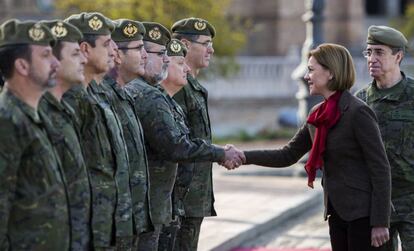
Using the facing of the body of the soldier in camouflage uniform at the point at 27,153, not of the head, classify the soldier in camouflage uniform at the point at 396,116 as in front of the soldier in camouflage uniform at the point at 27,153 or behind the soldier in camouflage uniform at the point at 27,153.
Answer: in front

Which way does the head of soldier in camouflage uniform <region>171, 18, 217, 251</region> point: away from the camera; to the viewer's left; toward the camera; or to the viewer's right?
to the viewer's right

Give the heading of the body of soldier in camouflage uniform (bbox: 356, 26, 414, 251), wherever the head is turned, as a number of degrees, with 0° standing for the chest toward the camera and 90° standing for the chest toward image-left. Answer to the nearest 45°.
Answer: approximately 45°

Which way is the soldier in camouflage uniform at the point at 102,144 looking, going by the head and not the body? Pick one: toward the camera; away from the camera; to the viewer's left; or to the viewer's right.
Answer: to the viewer's right

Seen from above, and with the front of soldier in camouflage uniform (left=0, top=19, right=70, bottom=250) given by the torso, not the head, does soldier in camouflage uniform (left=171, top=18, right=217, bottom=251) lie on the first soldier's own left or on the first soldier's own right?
on the first soldier's own left

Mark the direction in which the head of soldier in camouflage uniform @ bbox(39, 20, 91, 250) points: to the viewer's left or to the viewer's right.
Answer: to the viewer's right

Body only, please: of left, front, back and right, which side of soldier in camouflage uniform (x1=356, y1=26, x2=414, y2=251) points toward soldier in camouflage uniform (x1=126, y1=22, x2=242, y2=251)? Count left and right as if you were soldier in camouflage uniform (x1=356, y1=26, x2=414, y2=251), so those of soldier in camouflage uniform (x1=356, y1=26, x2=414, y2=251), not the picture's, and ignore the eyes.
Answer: front

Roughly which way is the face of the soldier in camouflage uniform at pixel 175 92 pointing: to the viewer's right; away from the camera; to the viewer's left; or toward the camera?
to the viewer's right

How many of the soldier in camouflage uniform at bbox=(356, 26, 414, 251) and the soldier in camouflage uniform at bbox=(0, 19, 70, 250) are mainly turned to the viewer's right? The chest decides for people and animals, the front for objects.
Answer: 1

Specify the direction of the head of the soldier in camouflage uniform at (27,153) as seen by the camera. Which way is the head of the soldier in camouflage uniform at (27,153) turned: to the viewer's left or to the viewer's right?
to the viewer's right

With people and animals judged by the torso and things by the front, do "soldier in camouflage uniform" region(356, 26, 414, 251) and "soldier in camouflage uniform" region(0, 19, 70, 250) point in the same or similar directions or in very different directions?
very different directions

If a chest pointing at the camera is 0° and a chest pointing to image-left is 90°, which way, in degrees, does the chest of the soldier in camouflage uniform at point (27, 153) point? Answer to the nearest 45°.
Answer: approximately 270°

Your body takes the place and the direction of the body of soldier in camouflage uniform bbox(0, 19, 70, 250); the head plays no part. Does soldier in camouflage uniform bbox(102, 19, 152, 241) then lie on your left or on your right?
on your left

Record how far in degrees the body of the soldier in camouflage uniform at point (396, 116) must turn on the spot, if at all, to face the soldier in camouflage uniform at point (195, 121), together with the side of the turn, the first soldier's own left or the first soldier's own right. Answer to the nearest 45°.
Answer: approximately 45° to the first soldier's own right
